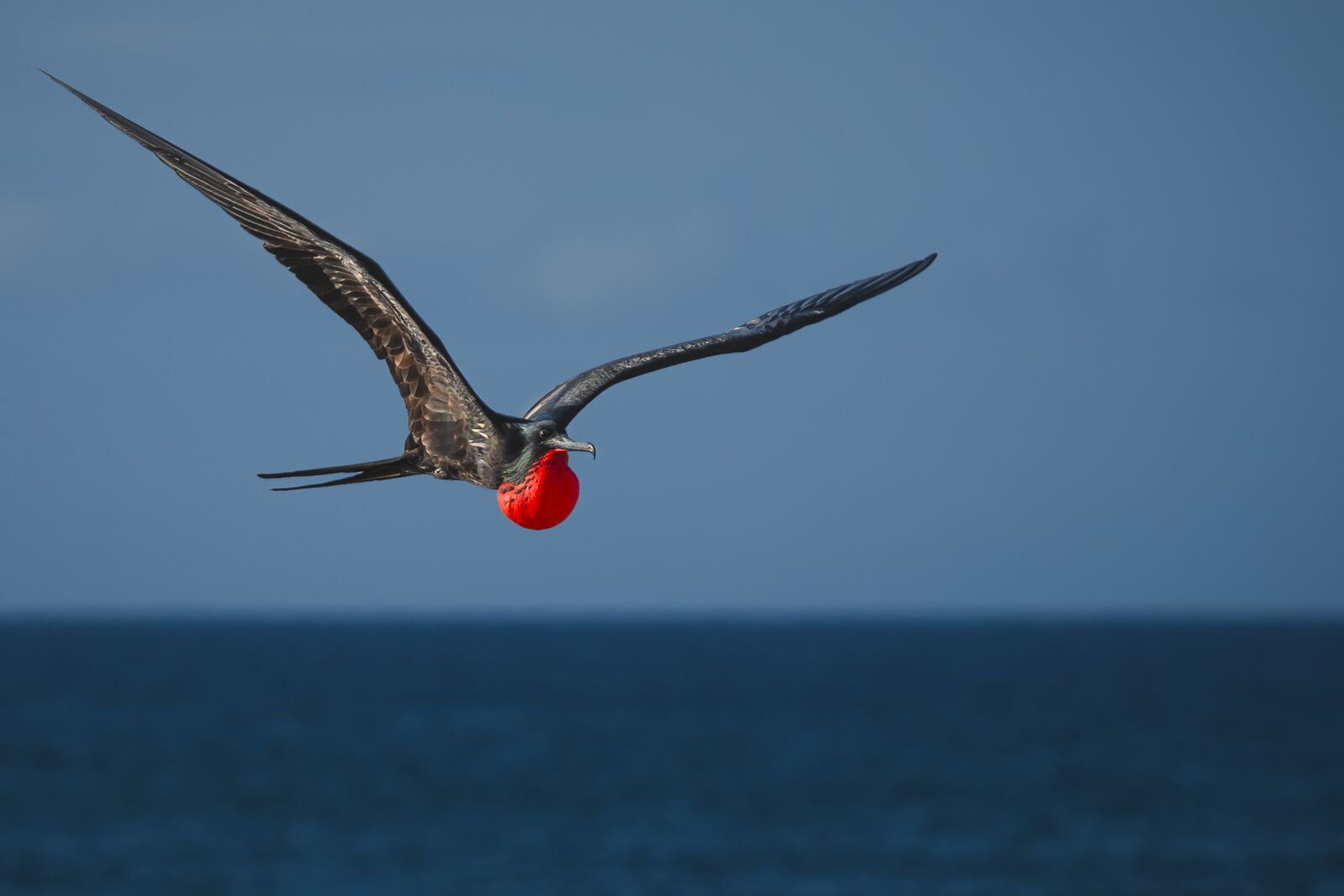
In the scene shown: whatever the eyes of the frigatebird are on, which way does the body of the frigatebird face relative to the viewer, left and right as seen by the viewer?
facing the viewer and to the right of the viewer
